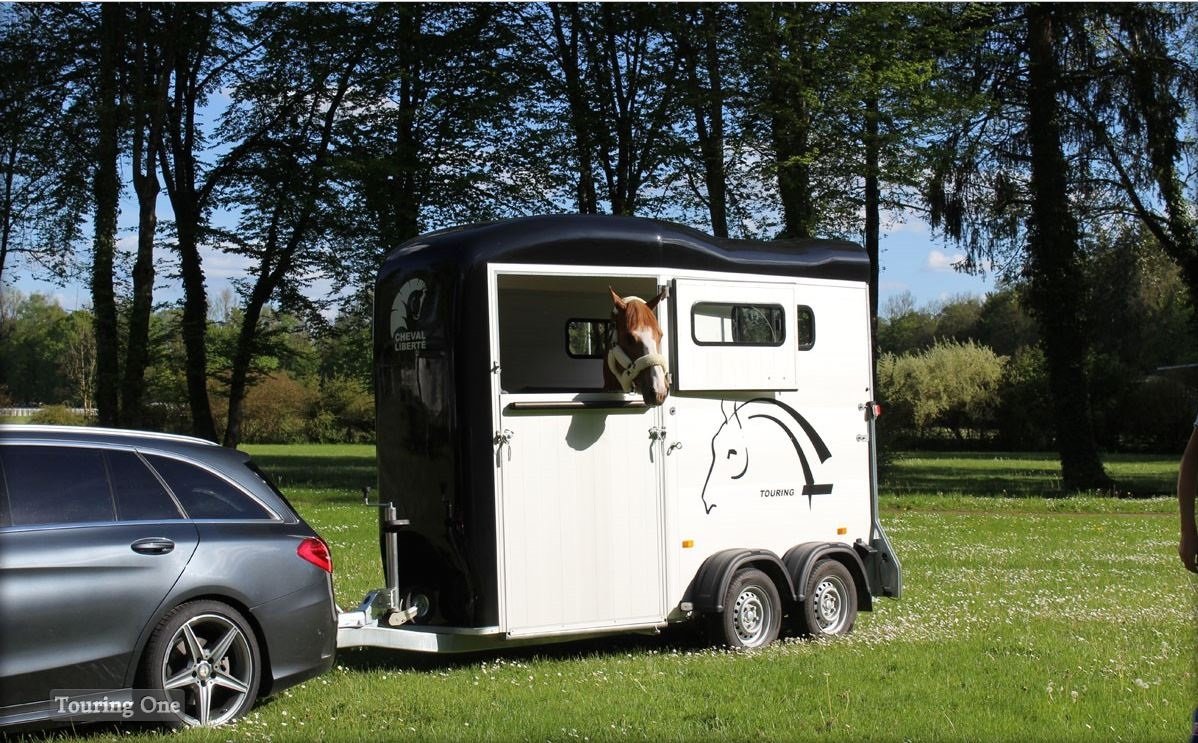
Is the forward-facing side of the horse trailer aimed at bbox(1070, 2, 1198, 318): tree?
no

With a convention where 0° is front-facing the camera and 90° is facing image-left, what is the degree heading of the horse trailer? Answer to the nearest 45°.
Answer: approximately 45°

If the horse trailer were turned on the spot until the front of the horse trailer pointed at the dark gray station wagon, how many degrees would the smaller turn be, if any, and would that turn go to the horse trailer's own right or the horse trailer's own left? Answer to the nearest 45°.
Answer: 0° — it already faces it

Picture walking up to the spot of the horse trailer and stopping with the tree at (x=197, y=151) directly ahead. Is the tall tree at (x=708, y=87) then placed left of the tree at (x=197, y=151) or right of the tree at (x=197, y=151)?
right

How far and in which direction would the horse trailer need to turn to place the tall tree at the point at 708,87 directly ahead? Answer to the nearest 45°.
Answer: approximately 135° to its right

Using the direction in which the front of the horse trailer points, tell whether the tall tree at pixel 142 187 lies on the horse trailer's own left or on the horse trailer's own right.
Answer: on the horse trailer's own right

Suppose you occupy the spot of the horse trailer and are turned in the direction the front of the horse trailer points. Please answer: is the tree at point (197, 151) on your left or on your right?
on your right

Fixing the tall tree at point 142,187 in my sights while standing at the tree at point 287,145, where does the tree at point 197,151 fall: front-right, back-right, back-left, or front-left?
front-right

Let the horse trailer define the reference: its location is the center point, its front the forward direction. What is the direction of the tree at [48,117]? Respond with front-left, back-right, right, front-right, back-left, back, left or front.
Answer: right

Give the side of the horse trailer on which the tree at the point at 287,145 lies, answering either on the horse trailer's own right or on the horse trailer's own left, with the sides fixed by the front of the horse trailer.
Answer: on the horse trailer's own right

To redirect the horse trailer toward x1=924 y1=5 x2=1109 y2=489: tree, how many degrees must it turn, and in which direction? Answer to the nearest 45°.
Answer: approximately 180°

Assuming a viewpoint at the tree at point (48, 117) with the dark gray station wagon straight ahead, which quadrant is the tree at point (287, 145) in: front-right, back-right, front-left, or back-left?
front-left

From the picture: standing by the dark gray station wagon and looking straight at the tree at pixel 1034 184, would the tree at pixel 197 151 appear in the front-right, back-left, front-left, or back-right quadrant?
front-left
